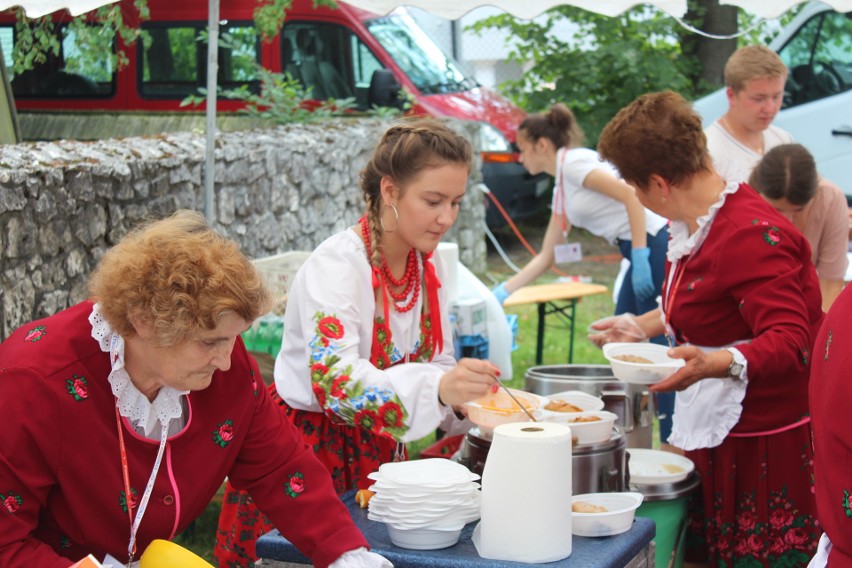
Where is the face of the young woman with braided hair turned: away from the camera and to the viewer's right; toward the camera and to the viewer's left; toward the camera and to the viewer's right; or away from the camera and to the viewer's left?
toward the camera and to the viewer's right

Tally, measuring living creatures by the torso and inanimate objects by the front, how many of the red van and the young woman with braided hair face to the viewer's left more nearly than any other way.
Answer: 0

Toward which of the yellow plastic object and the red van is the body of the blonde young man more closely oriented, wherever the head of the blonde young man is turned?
the yellow plastic object

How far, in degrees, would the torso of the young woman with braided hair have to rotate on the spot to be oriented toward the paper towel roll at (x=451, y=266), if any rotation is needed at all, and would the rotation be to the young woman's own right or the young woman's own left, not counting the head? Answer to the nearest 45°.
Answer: approximately 135° to the young woman's own left

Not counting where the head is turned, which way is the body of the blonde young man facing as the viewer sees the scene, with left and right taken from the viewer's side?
facing the viewer and to the right of the viewer

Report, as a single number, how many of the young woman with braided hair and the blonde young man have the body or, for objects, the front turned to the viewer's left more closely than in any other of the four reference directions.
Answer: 0

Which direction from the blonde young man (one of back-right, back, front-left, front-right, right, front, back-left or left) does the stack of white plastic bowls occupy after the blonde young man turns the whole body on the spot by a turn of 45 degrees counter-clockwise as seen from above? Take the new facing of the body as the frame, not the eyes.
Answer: right

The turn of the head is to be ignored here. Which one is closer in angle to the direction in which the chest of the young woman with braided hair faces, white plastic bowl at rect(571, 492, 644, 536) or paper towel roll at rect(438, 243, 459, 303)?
the white plastic bowl

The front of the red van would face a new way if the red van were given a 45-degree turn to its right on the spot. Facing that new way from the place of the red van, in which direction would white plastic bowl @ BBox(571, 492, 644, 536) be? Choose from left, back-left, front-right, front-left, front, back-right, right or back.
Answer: front

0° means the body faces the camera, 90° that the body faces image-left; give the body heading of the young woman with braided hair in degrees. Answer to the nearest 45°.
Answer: approximately 315°
